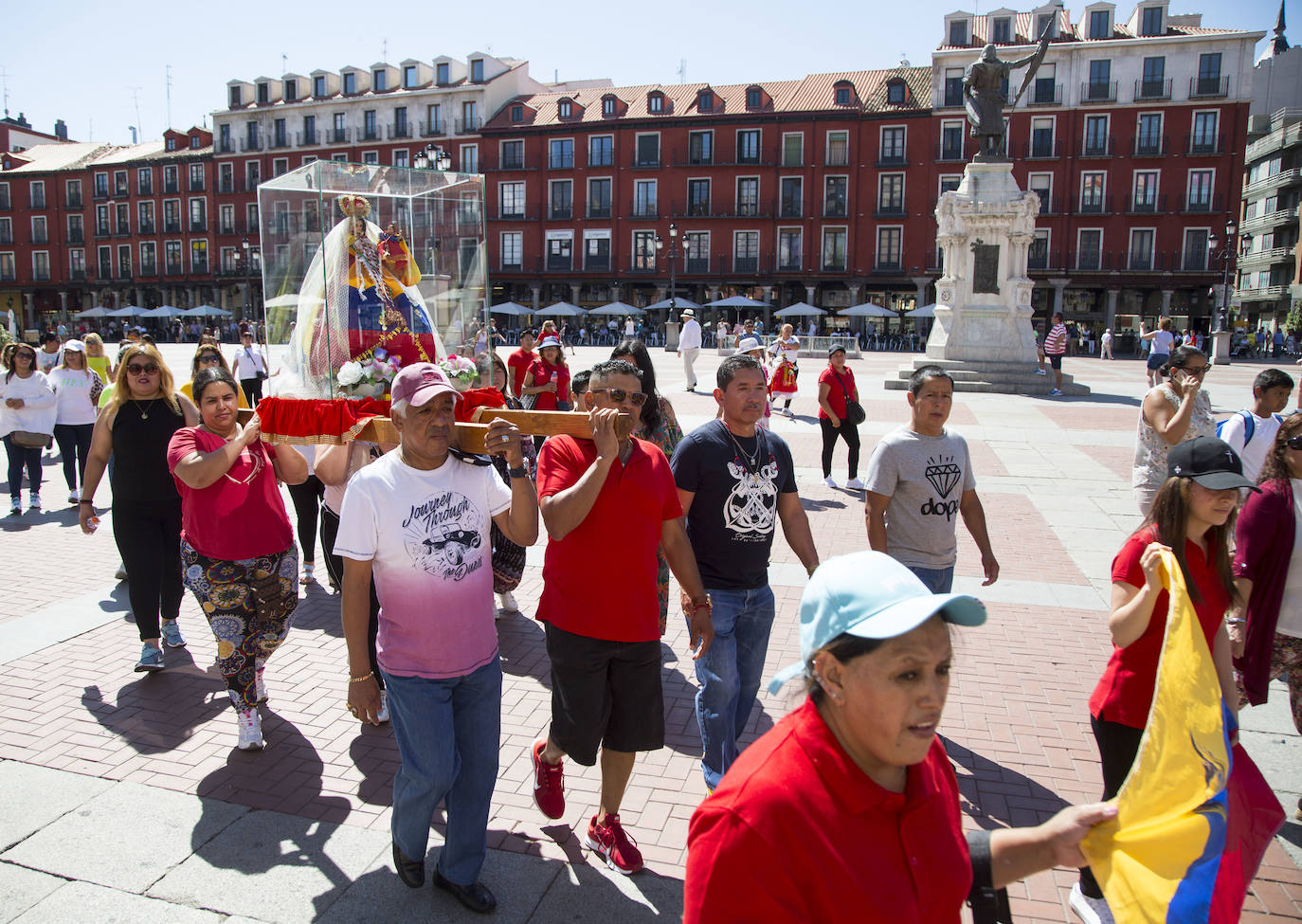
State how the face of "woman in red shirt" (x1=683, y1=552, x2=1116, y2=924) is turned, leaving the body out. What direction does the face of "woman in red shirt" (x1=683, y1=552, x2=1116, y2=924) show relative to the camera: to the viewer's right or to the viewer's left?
to the viewer's right

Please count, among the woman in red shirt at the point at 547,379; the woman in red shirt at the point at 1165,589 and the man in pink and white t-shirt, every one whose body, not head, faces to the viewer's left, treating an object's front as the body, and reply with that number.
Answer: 0

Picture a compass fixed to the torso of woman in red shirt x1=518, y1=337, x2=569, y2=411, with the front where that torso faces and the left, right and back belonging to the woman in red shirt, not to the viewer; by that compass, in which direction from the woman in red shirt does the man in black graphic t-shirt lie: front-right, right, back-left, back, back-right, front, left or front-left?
front

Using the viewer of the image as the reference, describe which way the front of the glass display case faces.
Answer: facing the viewer and to the right of the viewer

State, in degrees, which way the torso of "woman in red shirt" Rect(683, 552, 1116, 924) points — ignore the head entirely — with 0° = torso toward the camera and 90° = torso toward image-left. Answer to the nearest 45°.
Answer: approximately 315°

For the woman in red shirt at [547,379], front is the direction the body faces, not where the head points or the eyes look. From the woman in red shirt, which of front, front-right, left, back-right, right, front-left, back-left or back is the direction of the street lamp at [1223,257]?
back-left

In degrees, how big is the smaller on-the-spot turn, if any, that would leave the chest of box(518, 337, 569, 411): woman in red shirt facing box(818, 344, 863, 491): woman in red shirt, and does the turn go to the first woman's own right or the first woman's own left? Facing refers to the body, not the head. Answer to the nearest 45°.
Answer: approximately 90° to the first woman's own left

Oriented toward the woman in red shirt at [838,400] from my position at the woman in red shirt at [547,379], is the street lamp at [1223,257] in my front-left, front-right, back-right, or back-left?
front-left

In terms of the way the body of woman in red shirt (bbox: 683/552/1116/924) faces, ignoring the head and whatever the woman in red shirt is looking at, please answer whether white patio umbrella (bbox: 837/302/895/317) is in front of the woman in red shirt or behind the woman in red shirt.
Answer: behind

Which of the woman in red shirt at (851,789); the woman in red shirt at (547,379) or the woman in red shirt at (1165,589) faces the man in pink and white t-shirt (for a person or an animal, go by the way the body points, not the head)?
the woman in red shirt at (547,379)

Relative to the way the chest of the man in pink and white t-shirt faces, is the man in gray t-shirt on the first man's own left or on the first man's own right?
on the first man's own left

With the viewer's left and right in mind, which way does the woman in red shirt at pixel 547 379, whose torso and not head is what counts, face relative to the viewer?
facing the viewer
